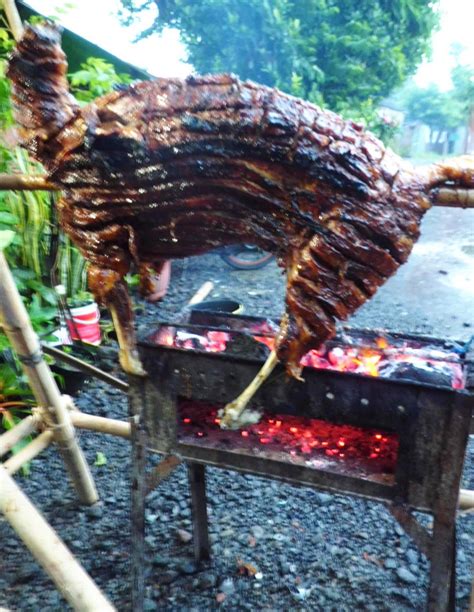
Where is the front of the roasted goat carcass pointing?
to the viewer's left
